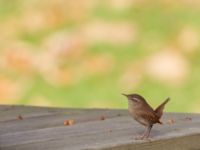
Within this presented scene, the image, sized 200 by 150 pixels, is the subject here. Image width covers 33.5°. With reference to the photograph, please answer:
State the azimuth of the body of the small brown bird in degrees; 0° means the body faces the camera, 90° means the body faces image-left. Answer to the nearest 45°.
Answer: approximately 90°
